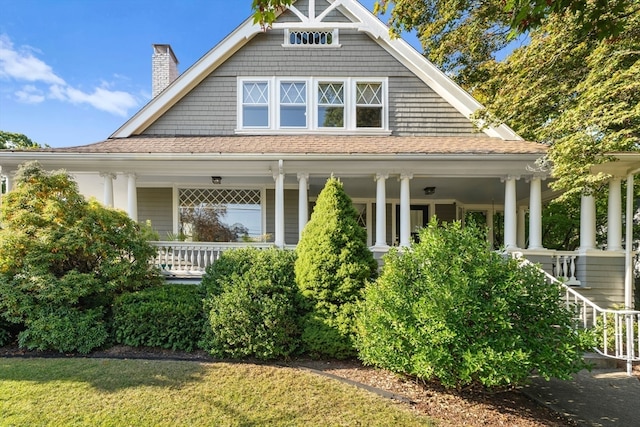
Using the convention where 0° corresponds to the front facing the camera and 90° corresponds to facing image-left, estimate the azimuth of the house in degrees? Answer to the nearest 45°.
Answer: approximately 0°

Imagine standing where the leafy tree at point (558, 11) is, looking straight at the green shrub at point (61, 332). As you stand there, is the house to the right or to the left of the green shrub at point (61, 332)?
right

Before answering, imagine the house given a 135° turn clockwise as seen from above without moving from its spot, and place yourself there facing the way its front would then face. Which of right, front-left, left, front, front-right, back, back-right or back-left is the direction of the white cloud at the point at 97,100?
front

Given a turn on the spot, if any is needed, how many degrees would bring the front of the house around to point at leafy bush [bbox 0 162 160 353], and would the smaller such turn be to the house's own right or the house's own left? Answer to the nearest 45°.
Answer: approximately 45° to the house's own right

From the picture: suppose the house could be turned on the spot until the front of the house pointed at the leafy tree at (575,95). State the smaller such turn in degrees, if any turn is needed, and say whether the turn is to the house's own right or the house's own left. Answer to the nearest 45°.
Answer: approximately 45° to the house's own left

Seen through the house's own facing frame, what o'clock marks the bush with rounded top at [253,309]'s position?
The bush with rounded top is roughly at 12 o'clock from the house.

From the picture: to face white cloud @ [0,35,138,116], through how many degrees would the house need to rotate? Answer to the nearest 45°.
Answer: approximately 135° to its right

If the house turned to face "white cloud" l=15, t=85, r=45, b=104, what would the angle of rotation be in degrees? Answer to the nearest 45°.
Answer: approximately 135° to its right

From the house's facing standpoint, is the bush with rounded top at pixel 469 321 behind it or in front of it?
in front
